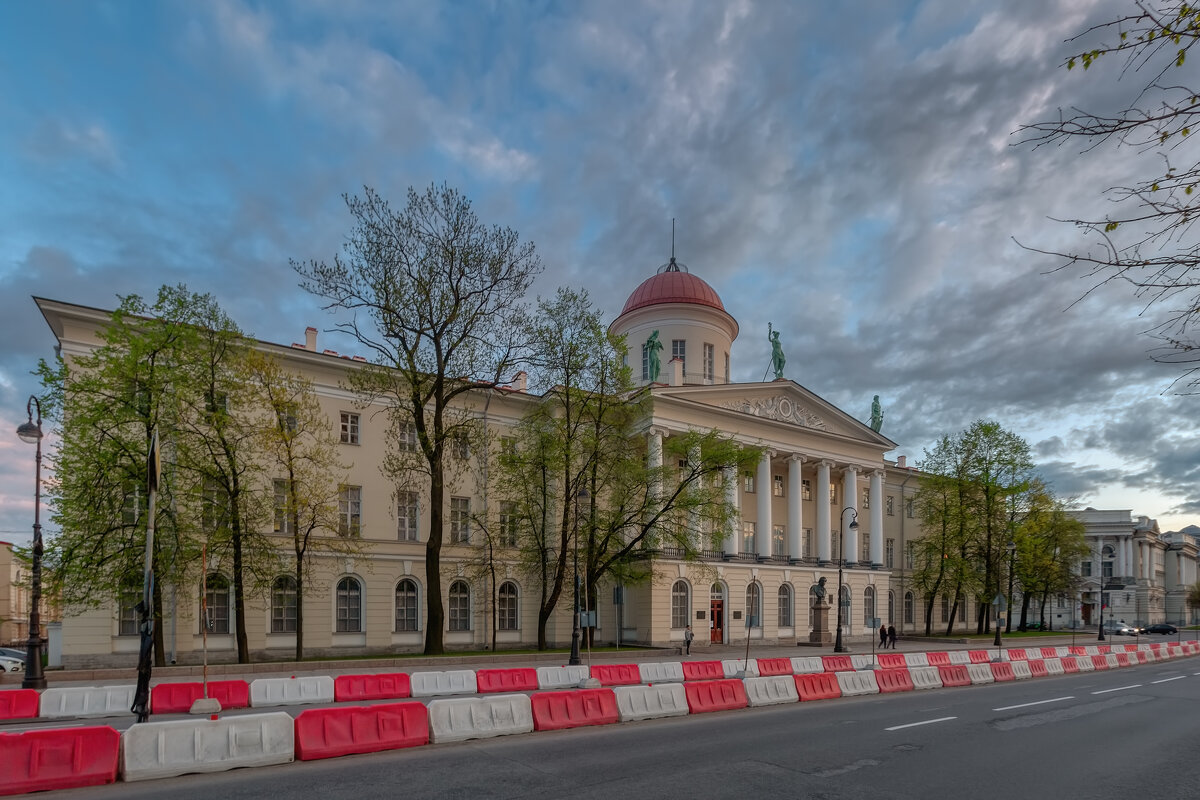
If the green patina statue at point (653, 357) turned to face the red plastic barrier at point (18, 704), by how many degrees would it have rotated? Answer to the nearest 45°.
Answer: approximately 45° to its right

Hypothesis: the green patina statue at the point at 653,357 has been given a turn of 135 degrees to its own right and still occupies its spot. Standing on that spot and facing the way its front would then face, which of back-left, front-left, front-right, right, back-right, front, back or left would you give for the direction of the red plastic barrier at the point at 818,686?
left

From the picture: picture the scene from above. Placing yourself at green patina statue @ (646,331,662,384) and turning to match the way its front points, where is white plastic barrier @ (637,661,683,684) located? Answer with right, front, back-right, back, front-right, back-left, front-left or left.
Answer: front-right

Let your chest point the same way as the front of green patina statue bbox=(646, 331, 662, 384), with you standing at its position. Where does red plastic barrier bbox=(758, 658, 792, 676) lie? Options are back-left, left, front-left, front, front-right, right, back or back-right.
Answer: front-right

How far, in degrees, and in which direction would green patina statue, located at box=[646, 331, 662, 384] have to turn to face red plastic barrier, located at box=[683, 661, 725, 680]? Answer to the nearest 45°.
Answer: approximately 45° to its right

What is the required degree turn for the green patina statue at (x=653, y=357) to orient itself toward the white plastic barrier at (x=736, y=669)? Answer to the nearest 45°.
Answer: approximately 45° to its right

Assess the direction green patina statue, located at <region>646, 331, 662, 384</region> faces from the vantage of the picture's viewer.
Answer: facing the viewer and to the right of the viewer

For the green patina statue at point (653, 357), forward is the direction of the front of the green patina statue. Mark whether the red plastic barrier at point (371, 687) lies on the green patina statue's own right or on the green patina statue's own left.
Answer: on the green patina statue's own right

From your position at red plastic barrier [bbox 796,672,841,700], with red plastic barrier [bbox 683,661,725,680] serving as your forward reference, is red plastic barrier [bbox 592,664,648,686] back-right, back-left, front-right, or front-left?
front-left

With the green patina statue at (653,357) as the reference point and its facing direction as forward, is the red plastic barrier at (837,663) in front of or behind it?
in front

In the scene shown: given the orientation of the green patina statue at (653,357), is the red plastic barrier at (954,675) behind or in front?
in front

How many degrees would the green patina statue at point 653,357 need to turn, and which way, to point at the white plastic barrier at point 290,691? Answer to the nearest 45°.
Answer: approximately 45° to its right
